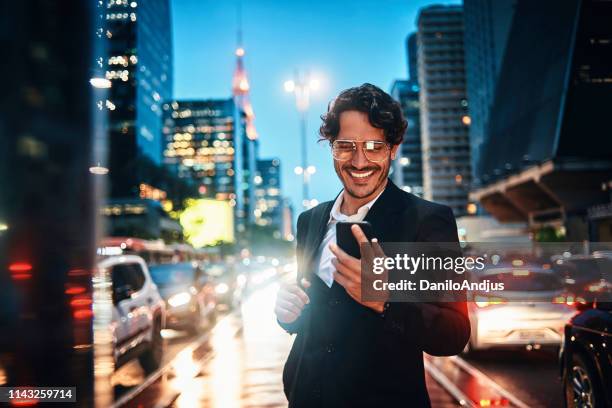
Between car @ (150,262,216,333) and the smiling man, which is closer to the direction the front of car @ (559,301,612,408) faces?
the car

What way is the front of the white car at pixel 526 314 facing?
away from the camera

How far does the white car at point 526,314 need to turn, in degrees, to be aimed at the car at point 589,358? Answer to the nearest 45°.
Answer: approximately 180°

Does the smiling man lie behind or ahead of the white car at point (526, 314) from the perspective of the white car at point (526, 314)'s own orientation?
behind

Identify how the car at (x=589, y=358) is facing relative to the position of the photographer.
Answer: facing away from the viewer and to the left of the viewer

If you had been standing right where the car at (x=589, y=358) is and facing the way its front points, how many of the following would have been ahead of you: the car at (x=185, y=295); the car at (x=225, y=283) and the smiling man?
2

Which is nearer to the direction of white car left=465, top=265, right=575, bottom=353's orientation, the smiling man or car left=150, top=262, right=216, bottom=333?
the car

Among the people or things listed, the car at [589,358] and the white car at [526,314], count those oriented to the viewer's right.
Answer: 0

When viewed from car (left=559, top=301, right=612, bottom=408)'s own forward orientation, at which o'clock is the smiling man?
The smiling man is roughly at 8 o'clock from the car.

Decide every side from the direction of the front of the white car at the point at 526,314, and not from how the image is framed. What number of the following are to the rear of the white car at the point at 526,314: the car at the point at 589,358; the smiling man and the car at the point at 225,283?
2

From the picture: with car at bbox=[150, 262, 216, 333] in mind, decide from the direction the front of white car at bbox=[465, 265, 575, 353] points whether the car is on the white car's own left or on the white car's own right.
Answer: on the white car's own left

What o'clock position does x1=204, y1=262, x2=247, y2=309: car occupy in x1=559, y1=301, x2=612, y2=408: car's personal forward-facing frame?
x1=204, y1=262, x2=247, y2=309: car is roughly at 12 o'clock from x1=559, y1=301, x2=612, y2=408: car.

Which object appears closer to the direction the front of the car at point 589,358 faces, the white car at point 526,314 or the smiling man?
the white car

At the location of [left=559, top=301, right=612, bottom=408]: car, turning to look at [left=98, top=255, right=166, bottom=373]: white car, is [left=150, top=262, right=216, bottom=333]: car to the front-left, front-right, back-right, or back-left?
front-right

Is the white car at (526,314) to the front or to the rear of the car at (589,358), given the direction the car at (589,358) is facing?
to the front

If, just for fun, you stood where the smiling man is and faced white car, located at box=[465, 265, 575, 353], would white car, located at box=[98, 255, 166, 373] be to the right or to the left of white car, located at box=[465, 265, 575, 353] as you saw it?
left
